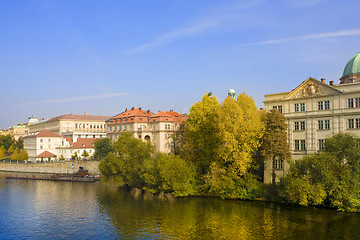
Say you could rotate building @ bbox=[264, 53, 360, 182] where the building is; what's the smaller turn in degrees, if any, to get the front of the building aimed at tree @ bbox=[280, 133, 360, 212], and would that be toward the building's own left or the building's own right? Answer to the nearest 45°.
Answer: approximately 45° to the building's own left

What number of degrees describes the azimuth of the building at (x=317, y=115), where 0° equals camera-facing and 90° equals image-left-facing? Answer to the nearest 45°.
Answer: approximately 45°
